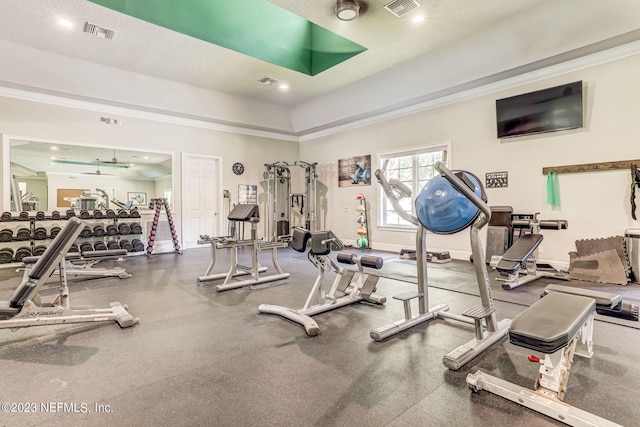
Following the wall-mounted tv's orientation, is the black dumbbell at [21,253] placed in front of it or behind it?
in front

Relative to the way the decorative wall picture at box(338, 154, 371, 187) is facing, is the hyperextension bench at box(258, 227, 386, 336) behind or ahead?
ahead

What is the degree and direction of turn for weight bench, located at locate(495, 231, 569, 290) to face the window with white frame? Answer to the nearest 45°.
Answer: approximately 90° to its right

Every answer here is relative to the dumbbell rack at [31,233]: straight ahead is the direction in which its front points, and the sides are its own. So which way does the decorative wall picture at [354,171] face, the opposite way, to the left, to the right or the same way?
to the right

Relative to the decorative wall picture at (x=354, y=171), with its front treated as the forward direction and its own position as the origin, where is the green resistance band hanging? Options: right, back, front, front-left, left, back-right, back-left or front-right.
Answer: left

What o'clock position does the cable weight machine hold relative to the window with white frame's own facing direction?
The cable weight machine is roughly at 2 o'clock from the window with white frame.

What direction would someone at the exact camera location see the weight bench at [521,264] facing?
facing the viewer and to the left of the viewer

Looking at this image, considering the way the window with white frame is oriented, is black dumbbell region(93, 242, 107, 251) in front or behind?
in front

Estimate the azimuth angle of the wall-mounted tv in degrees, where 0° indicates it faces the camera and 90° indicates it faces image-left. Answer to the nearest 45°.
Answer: approximately 45°

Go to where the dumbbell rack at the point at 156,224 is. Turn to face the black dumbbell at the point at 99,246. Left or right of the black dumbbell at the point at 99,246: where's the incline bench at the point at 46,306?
left

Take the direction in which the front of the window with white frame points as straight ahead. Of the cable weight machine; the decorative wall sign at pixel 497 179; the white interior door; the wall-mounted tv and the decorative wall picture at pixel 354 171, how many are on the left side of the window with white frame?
2
